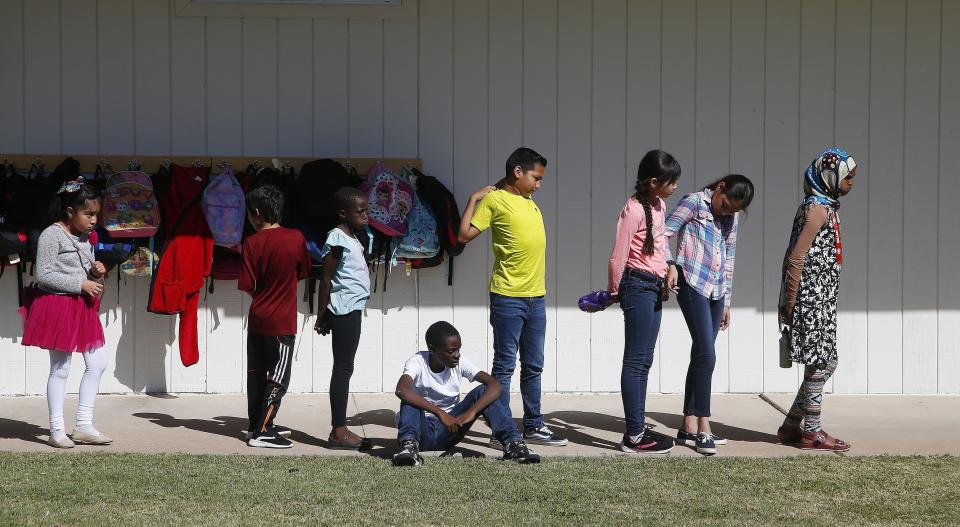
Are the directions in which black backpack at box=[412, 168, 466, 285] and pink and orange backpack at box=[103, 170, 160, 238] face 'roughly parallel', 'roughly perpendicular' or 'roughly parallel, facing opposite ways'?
roughly perpendicular

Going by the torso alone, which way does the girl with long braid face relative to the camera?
to the viewer's right

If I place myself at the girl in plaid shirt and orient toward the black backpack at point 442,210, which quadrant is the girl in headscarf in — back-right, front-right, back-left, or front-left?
back-right

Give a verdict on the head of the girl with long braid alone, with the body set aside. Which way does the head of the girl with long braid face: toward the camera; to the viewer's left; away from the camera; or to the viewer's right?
to the viewer's right

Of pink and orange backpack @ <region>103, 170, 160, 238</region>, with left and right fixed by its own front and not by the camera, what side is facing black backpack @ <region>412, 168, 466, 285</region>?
left

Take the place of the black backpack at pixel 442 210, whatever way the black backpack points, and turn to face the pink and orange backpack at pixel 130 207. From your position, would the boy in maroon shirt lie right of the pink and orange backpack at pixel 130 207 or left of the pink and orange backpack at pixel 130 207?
left

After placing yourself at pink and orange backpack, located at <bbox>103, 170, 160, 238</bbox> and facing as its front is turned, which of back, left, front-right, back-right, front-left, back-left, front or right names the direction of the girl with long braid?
front-left

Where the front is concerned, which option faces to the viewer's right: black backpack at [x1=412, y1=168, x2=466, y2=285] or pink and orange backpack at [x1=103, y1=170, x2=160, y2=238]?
the black backpack
